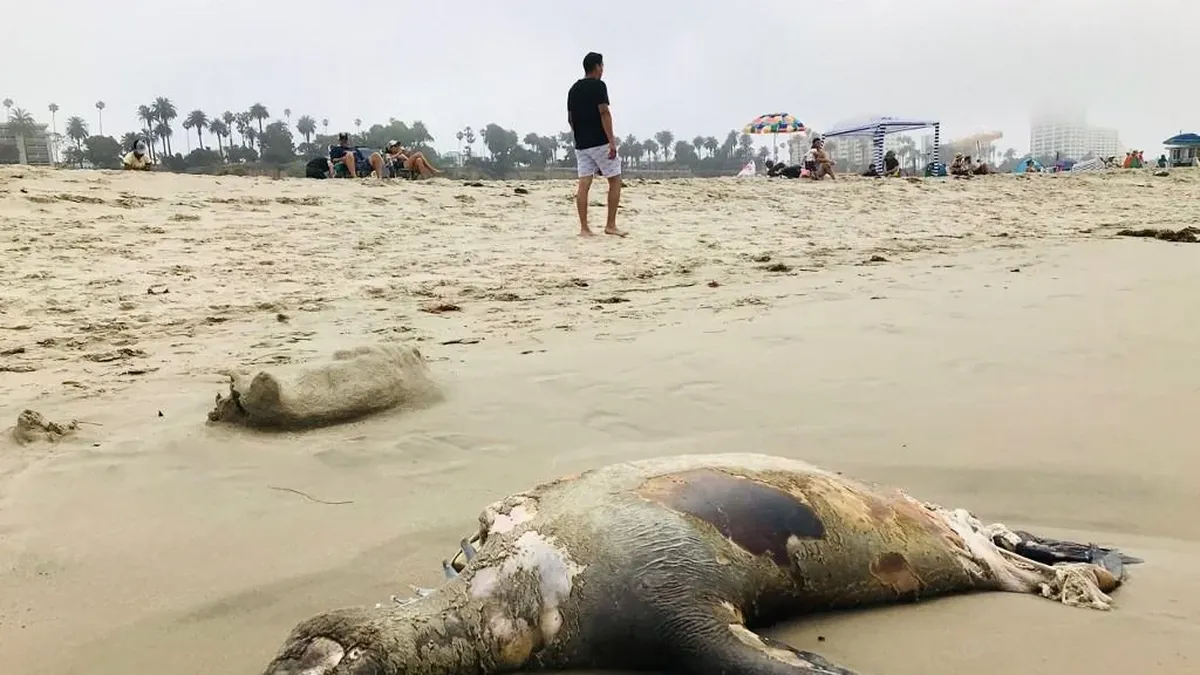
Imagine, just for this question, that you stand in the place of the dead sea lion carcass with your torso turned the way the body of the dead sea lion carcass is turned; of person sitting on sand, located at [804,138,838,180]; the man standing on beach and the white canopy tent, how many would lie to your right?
3

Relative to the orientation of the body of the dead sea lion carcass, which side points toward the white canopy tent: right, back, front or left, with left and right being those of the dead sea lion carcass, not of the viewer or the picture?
right

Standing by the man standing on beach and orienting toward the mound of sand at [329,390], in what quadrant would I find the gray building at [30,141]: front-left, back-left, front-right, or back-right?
back-right

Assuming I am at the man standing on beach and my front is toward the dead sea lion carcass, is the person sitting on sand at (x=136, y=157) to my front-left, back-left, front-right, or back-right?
back-right

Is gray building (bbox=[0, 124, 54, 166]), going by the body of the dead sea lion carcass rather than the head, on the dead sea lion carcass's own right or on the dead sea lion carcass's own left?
on the dead sea lion carcass's own right

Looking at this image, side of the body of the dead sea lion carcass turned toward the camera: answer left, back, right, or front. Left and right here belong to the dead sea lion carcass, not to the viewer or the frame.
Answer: left

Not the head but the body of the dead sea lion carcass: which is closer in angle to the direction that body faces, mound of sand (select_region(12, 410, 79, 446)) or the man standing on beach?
the mound of sand

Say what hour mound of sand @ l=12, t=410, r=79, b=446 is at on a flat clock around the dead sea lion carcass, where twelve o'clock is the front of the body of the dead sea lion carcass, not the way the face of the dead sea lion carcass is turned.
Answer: The mound of sand is roughly at 1 o'clock from the dead sea lion carcass.

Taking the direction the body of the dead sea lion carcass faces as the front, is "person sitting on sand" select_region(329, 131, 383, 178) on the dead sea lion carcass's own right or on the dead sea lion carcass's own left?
on the dead sea lion carcass's own right
